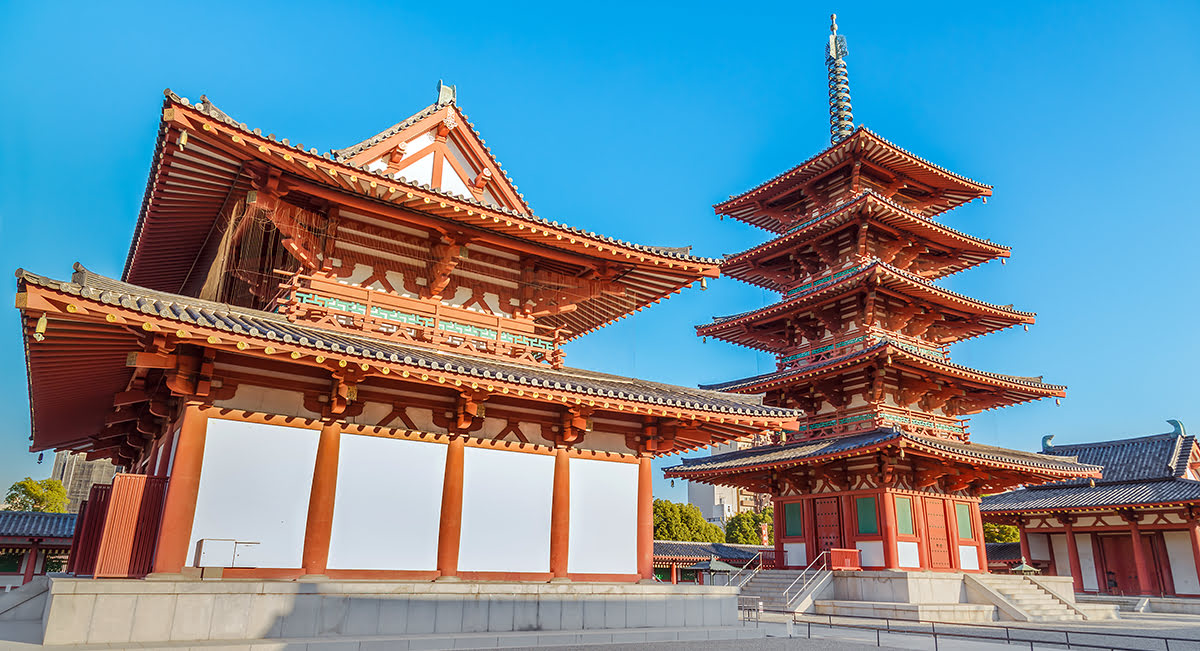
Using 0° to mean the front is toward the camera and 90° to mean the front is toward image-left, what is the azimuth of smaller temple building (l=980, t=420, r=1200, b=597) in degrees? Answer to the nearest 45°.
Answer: approximately 45°

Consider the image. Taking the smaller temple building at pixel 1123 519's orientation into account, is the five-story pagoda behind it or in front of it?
in front
